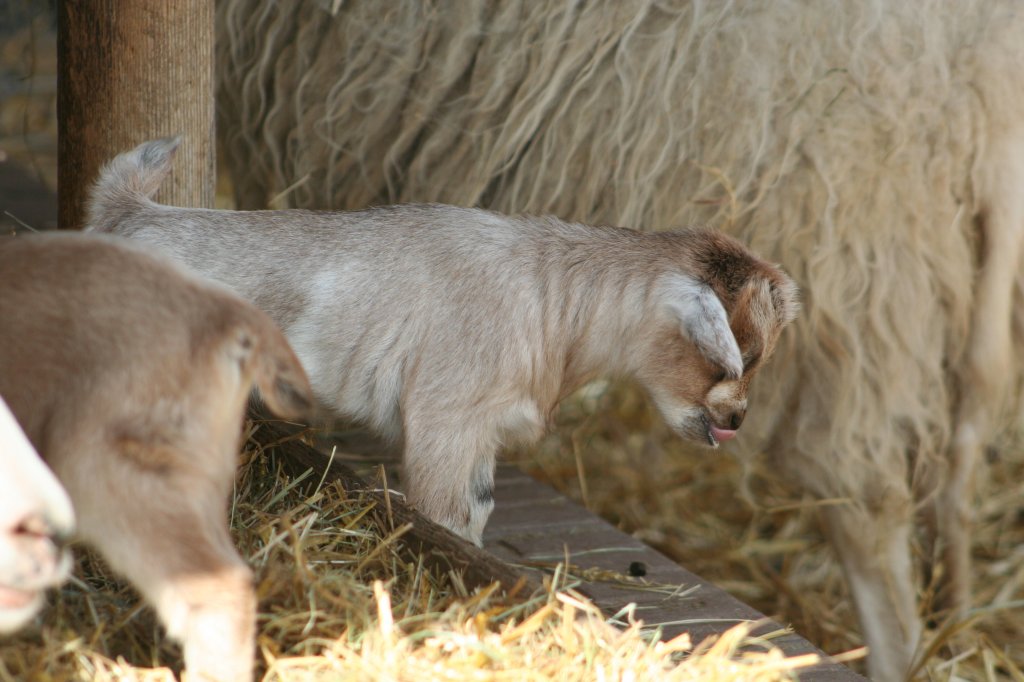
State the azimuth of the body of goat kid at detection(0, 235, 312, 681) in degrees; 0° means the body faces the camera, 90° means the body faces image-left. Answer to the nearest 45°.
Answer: approximately 90°

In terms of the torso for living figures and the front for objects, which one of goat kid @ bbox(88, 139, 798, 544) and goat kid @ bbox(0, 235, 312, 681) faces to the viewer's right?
goat kid @ bbox(88, 139, 798, 544)

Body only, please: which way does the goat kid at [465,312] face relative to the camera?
to the viewer's right
